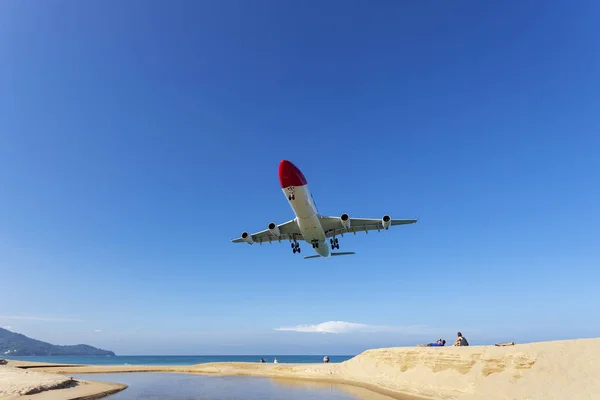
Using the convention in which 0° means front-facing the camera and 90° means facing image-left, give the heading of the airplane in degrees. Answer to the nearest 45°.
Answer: approximately 0°

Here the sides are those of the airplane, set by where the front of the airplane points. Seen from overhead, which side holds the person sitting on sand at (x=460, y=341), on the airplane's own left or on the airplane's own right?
on the airplane's own left
